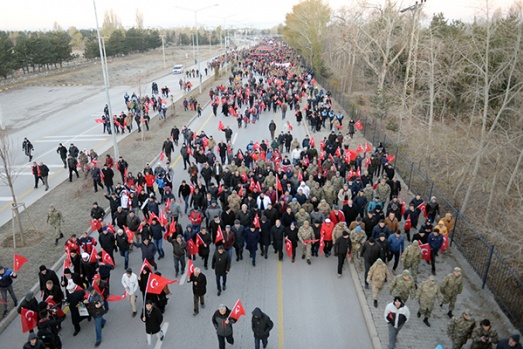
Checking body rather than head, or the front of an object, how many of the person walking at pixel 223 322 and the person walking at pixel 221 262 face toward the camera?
2

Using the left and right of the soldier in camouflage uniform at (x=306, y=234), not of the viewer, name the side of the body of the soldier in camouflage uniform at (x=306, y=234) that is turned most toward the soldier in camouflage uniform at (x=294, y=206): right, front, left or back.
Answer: back

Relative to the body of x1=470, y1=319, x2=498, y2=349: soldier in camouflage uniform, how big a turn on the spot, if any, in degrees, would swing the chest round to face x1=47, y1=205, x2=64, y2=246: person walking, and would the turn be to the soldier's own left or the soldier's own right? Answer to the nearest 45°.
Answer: approximately 90° to the soldier's own right

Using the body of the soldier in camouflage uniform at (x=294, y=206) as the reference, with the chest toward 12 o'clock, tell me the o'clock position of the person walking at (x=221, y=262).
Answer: The person walking is roughly at 1 o'clock from the soldier in camouflage uniform.

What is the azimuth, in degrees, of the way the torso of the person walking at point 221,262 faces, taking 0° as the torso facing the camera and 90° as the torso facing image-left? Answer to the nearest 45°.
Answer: approximately 0°

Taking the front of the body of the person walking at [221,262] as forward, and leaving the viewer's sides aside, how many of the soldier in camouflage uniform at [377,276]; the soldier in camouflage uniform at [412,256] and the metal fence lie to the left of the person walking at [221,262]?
3
